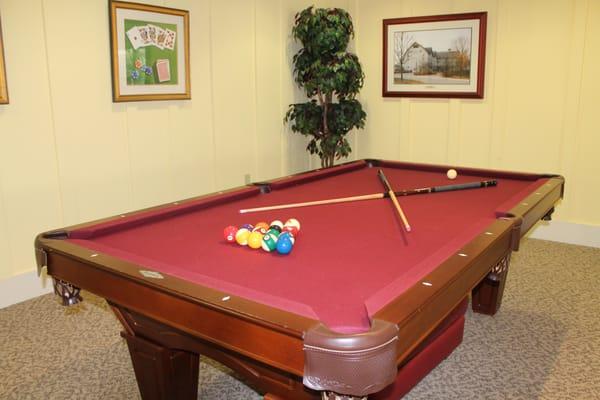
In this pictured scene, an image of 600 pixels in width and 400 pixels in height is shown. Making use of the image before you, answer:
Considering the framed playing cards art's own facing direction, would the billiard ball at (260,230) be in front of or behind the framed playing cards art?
in front

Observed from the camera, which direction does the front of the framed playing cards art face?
facing the viewer and to the right of the viewer

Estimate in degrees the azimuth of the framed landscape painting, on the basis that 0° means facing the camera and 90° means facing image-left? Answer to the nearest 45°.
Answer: approximately 45°

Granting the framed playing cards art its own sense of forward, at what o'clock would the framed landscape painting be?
The framed landscape painting is roughly at 10 o'clock from the framed playing cards art.

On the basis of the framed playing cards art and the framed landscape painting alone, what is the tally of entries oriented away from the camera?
0

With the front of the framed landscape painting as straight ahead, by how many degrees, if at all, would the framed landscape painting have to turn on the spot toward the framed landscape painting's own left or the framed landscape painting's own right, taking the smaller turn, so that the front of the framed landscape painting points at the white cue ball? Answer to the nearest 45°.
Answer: approximately 45° to the framed landscape painting's own left

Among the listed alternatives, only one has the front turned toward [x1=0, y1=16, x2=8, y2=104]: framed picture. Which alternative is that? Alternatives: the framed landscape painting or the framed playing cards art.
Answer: the framed landscape painting

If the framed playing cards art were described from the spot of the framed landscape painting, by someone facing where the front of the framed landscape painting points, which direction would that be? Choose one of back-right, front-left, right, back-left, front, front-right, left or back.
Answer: front

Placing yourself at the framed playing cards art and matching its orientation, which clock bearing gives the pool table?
The pool table is roughly at 1 o'clock from the framed playing cards art.

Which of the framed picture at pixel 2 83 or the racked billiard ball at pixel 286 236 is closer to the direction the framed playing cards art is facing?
the racked billiard ball

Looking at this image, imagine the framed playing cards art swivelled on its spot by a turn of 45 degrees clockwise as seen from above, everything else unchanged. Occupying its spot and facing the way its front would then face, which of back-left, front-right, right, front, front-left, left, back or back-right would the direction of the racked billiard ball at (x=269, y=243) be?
front

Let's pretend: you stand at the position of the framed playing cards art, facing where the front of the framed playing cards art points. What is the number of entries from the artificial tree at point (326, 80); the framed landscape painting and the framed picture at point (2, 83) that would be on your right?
1

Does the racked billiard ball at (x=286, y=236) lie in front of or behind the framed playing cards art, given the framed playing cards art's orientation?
in front

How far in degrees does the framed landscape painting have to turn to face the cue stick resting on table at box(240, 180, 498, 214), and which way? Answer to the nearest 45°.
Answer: approximately 45° to its left
